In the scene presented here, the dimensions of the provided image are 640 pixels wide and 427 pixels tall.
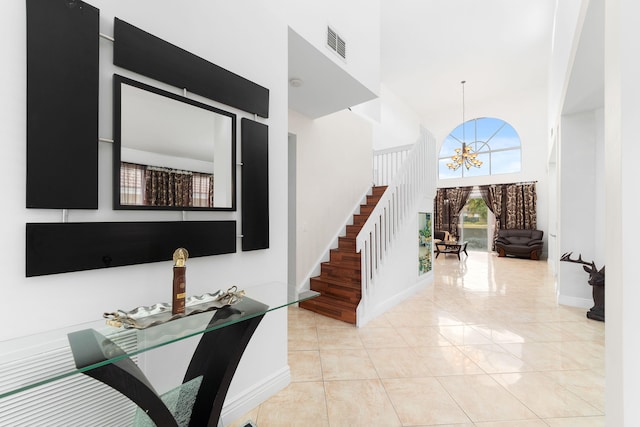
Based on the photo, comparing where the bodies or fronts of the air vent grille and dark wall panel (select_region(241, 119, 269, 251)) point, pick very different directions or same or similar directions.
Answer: same or similar directions

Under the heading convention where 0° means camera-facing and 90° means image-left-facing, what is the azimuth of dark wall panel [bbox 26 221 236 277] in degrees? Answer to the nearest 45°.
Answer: approximately 315°

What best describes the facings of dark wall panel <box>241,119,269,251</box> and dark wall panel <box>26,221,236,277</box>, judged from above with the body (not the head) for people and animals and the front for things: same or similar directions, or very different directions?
same or similar directions

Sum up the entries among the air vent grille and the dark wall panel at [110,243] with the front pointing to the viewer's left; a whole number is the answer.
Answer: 0

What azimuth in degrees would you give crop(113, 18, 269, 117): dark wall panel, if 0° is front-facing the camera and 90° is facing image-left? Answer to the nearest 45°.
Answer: approximately 315°

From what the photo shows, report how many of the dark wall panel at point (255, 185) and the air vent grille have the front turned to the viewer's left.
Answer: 0

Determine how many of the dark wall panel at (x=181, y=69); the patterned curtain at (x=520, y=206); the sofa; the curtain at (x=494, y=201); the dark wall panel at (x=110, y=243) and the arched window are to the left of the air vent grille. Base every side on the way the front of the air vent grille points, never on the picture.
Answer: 4

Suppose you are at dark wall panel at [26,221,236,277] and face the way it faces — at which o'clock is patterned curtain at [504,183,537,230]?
The patterned curtain is roughly at 10 o'clock from the dark wall panel.

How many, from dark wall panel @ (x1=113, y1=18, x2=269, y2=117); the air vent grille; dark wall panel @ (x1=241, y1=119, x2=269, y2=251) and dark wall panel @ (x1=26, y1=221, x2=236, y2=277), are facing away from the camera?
0

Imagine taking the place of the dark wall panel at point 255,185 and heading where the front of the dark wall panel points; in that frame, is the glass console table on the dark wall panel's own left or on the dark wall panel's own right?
on the dark wall panel's own right
